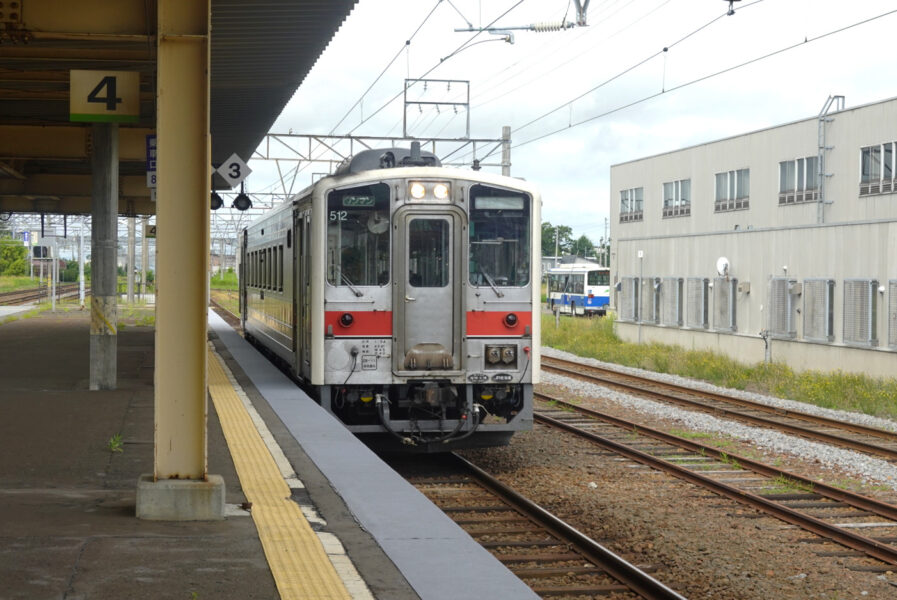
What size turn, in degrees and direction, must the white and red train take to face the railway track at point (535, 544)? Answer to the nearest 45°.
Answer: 0° — it already faces it

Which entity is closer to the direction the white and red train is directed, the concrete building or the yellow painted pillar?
the yellow painted pillar

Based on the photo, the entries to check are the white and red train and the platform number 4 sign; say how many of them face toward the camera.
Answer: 2

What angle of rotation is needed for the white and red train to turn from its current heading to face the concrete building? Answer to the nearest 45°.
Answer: approximately 135° to its left

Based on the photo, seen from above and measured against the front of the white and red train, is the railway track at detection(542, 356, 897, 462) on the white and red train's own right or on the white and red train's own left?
on the white and red train's own left

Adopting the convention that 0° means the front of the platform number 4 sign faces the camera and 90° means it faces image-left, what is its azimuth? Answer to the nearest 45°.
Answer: approximately 0°

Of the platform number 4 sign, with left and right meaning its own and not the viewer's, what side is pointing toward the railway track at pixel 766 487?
left

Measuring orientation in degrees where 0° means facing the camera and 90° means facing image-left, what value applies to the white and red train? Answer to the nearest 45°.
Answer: approximately 0°
